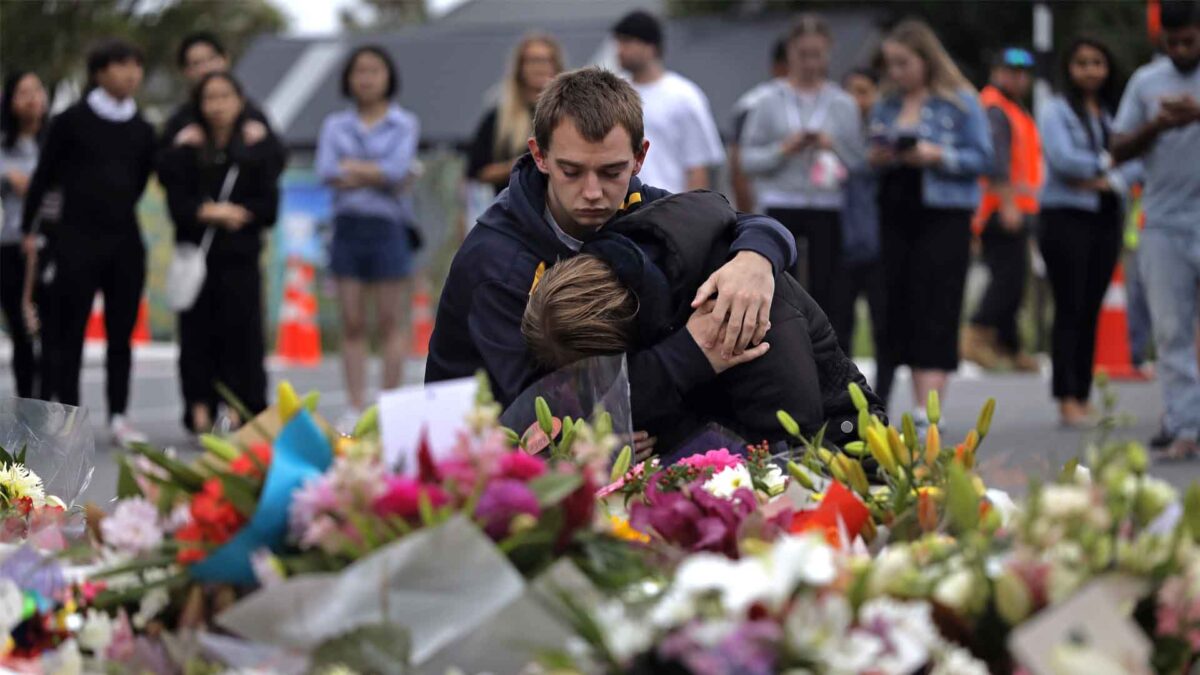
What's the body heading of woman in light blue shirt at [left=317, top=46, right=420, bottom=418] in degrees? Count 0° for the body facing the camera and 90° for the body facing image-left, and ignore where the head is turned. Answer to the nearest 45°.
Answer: approximately 0°

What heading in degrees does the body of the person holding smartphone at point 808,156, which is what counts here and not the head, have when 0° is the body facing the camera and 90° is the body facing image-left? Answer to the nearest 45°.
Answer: approximately 0°

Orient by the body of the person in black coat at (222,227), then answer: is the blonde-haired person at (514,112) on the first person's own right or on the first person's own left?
on the first person's own left
